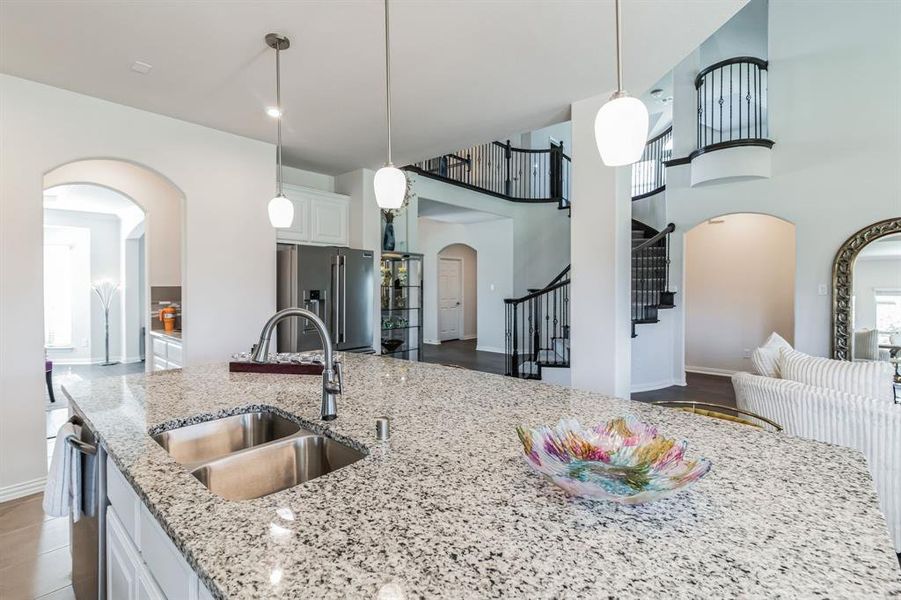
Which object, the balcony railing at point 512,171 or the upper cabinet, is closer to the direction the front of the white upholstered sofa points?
the balcony railing

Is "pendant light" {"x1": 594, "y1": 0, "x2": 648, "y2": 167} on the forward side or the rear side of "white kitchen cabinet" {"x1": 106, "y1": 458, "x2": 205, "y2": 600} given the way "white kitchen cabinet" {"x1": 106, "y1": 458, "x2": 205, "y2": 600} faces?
on the rear side

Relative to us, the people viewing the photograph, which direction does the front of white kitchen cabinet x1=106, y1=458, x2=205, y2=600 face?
facing to the left of the viewer

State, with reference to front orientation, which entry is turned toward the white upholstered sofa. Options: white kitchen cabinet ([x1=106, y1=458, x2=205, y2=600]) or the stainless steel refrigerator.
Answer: the stainless steel refrigerator

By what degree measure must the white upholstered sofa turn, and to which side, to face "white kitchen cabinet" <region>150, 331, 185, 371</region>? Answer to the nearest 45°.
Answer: approximately 135° to its left

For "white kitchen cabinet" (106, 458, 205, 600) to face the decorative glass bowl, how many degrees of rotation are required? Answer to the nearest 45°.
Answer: approximately 135° to its left

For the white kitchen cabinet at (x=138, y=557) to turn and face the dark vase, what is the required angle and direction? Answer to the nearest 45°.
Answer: approximately 135° to its right

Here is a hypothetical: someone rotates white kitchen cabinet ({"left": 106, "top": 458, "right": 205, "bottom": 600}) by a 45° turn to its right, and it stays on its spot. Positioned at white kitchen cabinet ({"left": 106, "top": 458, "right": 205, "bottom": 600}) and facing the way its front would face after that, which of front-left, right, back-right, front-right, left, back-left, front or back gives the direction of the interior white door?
right
